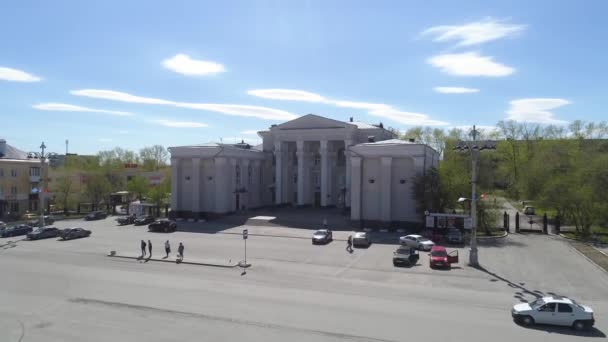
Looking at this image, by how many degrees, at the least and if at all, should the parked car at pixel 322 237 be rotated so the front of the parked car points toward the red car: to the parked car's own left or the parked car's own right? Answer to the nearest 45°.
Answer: approximately 90° to the parked car's own left

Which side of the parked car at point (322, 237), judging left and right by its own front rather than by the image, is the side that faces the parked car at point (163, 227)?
right

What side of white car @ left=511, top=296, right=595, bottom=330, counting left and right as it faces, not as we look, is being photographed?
left

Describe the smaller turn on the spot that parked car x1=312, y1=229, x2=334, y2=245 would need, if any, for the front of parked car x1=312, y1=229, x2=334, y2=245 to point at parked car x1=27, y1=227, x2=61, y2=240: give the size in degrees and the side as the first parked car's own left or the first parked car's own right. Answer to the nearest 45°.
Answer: approximately 45° to the first parked car's own right

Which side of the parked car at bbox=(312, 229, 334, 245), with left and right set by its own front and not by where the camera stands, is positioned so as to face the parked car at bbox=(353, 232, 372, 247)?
left

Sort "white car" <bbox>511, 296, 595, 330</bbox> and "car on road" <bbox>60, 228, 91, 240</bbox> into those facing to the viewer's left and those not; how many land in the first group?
1

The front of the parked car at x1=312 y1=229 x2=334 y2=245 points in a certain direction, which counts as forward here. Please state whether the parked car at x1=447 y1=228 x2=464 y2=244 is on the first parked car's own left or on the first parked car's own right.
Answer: on the first parked car's own left

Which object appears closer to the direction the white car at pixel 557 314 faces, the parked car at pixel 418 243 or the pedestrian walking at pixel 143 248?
the pedestrian walking
